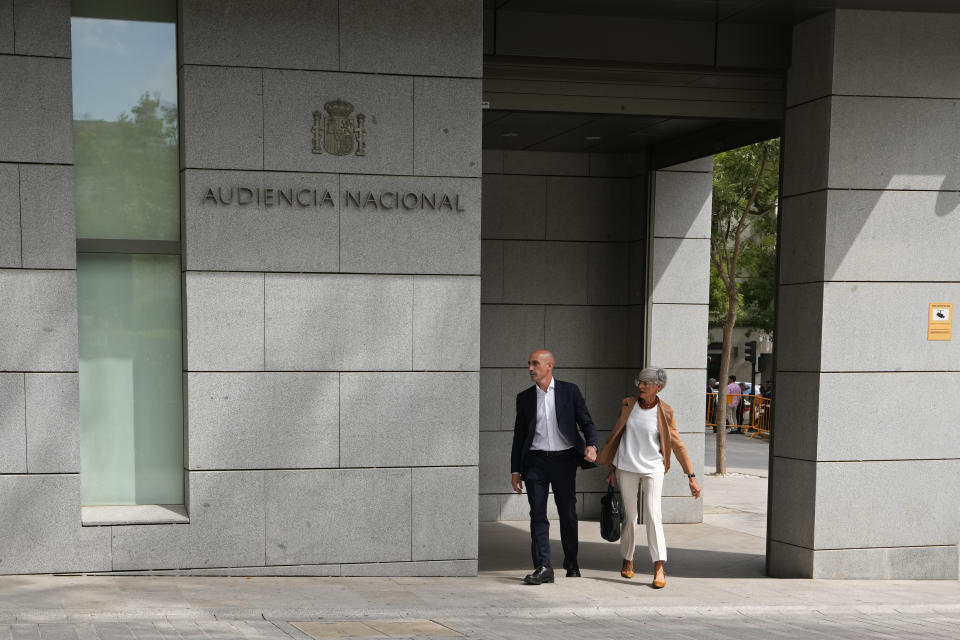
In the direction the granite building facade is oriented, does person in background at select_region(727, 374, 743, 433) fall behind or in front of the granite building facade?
behind

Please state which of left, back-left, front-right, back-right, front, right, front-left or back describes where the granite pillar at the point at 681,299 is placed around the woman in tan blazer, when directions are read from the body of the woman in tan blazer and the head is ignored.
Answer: back

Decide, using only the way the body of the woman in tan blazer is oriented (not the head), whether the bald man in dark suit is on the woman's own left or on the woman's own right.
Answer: on the woman's own right

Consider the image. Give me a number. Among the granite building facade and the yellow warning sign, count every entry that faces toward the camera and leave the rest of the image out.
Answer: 2

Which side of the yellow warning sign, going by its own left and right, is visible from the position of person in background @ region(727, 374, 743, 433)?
back

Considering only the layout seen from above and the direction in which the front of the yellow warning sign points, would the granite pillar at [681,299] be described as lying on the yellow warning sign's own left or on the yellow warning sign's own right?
on the yellow warning sign's own right

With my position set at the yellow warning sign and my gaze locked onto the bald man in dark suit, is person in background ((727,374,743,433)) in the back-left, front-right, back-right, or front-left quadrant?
back-right

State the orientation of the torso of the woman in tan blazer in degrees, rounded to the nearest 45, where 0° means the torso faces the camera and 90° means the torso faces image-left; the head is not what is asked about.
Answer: approximately 0°

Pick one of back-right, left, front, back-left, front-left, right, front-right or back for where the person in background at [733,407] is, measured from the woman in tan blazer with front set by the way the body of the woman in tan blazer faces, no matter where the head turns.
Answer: back

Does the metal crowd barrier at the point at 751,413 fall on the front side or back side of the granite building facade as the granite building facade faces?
on the back side

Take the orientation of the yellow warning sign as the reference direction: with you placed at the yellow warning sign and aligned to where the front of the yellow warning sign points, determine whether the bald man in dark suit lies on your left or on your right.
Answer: on your right

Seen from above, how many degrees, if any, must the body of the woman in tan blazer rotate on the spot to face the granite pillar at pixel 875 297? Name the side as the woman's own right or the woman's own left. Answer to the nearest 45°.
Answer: approximately 135° to the woman's own left

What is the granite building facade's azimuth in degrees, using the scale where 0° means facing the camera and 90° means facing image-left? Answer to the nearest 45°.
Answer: approximately 0°
